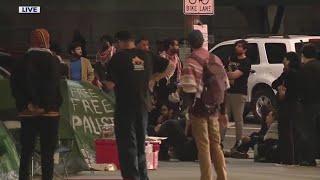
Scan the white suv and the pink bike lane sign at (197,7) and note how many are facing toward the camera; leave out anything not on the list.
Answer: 1

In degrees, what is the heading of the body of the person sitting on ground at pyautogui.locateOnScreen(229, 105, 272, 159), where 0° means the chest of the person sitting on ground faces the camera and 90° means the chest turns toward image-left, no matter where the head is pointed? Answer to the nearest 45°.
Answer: approximately 90°

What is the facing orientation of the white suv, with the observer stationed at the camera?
facing away from the viewer and to the right of the viewer

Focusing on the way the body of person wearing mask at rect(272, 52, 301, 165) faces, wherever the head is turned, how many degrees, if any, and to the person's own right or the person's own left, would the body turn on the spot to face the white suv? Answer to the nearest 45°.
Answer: approximately 90° to the person's own right

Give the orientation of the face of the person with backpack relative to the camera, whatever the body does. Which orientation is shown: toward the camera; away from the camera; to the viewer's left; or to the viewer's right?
away from the camera

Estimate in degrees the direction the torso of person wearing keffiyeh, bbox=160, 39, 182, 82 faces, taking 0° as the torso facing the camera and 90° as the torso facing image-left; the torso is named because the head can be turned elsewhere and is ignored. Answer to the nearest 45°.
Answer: approximately 315°

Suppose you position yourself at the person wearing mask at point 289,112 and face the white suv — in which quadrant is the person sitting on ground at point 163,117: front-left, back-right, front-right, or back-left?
front-left

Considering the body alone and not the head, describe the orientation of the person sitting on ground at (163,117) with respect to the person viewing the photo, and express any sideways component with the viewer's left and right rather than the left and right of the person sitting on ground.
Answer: facing the viewer and to the left of the viewer

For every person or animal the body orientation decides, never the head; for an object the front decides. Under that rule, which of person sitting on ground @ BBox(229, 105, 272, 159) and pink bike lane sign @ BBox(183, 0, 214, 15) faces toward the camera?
the pink bike lane sign

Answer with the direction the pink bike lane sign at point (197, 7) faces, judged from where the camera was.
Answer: facing the viewer
